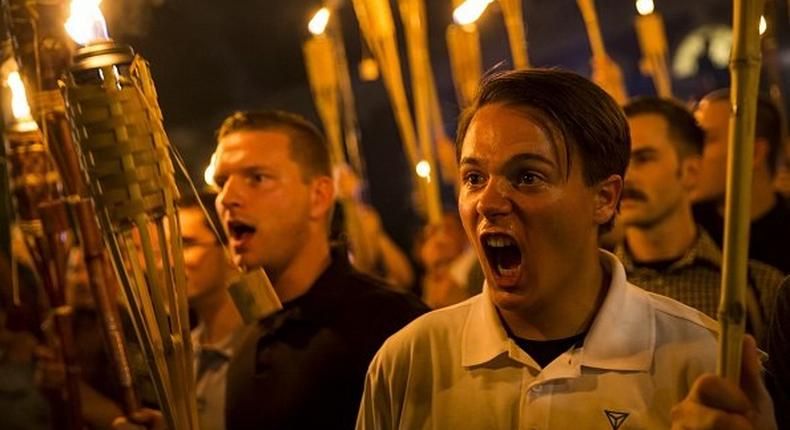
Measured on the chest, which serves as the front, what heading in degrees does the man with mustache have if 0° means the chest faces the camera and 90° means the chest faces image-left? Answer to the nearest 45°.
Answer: approximately 45°

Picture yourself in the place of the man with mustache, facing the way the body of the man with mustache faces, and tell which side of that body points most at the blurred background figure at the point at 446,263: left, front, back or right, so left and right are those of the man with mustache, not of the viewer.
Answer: right
